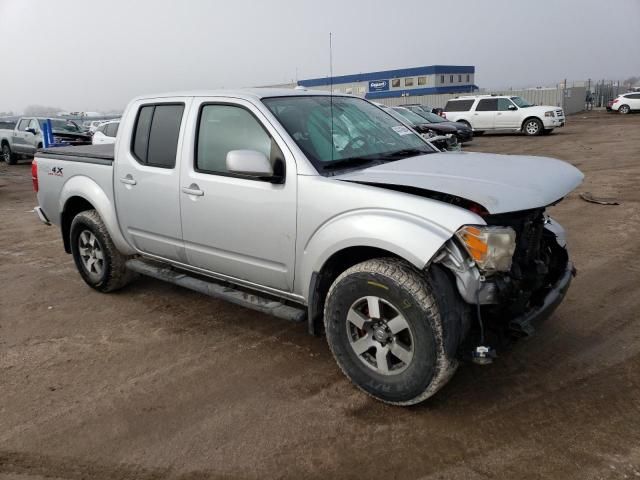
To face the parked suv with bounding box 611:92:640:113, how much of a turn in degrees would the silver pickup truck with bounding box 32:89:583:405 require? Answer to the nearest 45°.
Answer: approximately 90° to its left

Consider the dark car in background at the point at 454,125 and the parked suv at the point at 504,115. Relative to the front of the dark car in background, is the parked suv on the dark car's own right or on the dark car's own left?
on the dark car's own left

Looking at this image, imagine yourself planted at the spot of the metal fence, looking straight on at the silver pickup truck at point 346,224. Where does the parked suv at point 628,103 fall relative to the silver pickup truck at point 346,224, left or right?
left

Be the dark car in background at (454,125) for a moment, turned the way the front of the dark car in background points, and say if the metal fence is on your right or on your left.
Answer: on your left

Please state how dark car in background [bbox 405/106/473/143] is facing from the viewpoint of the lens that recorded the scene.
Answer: facing the viewer and to the right of the viewer

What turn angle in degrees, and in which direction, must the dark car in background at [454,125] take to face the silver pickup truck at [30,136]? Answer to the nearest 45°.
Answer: approximately 135° to its right

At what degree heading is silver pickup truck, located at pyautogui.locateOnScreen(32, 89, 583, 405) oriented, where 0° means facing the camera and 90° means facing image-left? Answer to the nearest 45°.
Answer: approximately 315°

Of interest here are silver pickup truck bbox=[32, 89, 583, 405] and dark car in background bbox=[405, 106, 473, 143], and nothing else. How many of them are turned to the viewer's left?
0

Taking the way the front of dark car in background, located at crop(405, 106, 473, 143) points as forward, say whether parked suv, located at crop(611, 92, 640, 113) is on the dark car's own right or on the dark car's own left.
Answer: on the dark car's own left
